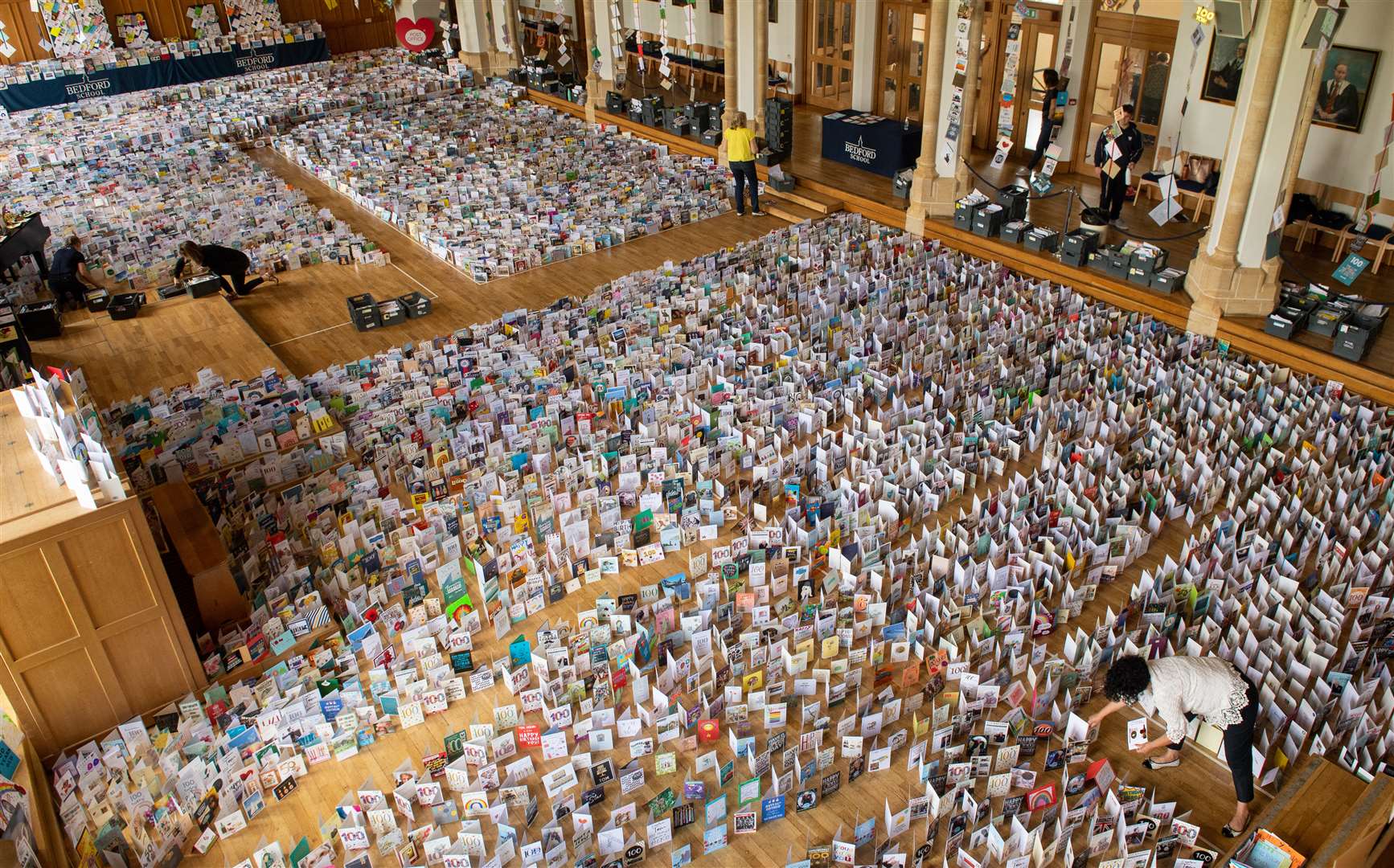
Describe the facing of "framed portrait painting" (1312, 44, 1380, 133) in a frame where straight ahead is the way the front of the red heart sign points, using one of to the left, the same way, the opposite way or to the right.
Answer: to the right

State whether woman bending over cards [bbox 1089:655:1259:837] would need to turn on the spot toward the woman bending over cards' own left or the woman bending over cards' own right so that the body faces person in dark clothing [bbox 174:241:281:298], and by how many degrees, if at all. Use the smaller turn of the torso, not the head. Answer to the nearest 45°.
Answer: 0° — they already face them

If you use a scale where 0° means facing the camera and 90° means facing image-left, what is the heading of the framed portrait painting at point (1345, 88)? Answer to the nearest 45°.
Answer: approximately 45°

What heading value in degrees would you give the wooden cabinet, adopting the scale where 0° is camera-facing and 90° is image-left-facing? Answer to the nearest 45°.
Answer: approximately 0°

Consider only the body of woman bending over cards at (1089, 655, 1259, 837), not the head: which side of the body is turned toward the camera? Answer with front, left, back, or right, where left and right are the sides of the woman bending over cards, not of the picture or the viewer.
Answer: left

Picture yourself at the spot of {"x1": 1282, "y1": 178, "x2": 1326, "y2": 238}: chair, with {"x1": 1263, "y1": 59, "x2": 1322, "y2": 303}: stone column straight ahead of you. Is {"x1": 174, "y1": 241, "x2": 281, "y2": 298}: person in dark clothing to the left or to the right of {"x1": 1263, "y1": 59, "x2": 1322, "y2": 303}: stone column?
right

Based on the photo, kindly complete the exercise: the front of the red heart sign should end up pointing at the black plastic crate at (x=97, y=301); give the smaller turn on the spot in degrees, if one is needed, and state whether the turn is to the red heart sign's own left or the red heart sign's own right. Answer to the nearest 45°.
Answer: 0° — it already faces it

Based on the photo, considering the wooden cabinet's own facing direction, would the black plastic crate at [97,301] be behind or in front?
behind

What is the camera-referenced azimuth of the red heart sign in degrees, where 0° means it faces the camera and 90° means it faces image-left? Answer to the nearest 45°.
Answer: approximately 0°

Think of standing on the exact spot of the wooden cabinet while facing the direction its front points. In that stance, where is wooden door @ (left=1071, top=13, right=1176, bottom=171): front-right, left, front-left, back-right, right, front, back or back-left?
left

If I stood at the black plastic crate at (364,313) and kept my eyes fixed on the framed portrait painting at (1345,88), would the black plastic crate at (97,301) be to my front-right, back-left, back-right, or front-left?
back-left
